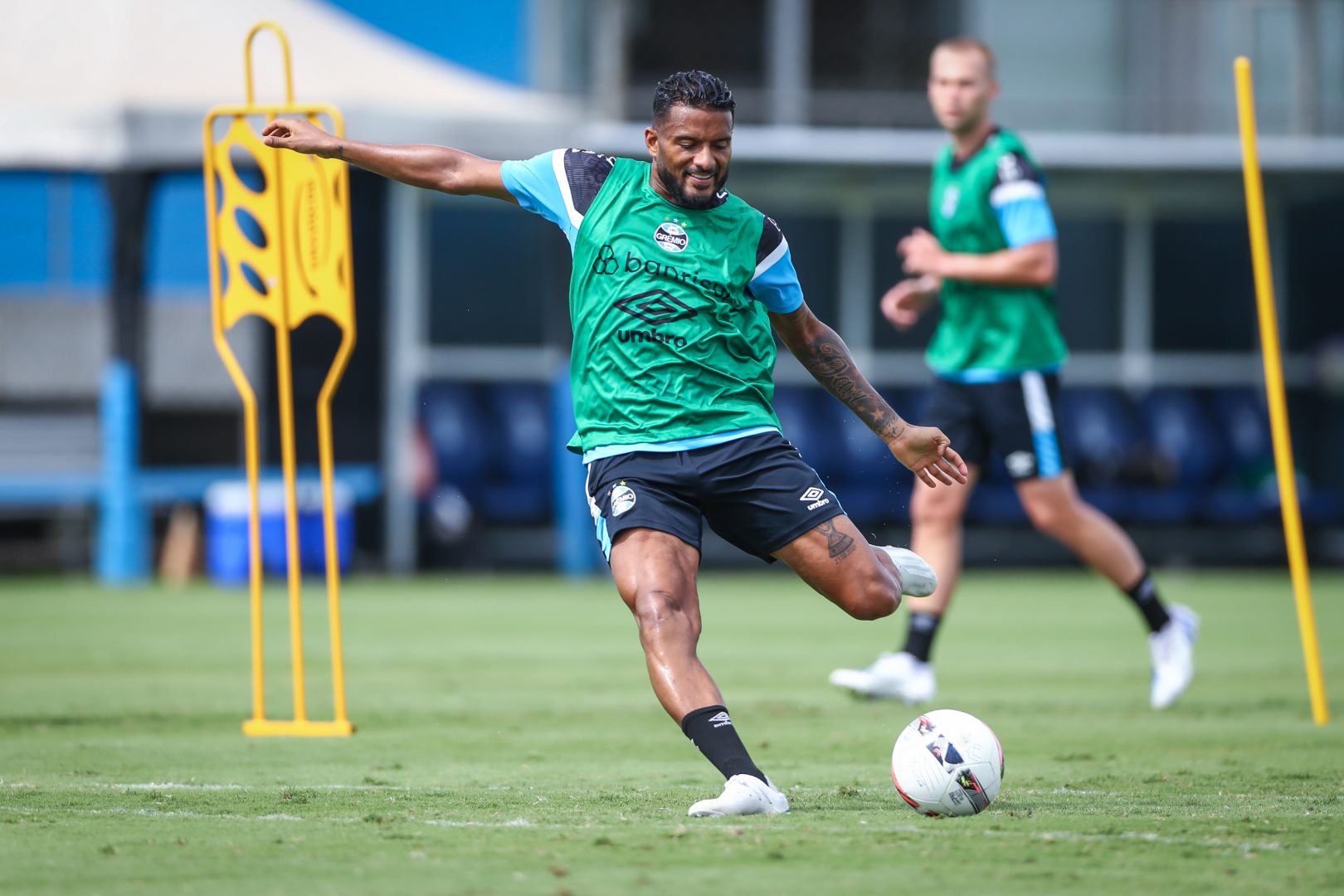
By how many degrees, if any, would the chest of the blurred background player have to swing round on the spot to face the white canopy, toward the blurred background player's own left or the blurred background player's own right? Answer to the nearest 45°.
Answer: approximately 90° to the blurred background player's own right

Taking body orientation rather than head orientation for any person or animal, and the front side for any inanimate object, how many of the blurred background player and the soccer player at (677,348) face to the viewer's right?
0

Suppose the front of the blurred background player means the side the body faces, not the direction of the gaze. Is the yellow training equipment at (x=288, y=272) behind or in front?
in front

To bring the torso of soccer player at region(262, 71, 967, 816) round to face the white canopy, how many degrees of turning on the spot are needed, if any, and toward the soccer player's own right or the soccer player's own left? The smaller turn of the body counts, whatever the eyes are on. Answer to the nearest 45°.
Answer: approximately 180°

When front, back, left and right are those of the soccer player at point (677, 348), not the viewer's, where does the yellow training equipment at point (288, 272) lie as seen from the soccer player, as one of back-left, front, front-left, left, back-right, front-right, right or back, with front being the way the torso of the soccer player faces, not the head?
back-right

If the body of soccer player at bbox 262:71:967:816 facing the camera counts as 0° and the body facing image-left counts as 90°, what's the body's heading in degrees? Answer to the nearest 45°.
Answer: approximately 0°

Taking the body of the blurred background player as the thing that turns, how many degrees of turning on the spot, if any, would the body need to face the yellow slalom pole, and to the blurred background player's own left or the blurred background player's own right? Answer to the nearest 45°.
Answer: approximately 135° to the blurred background player's own left
